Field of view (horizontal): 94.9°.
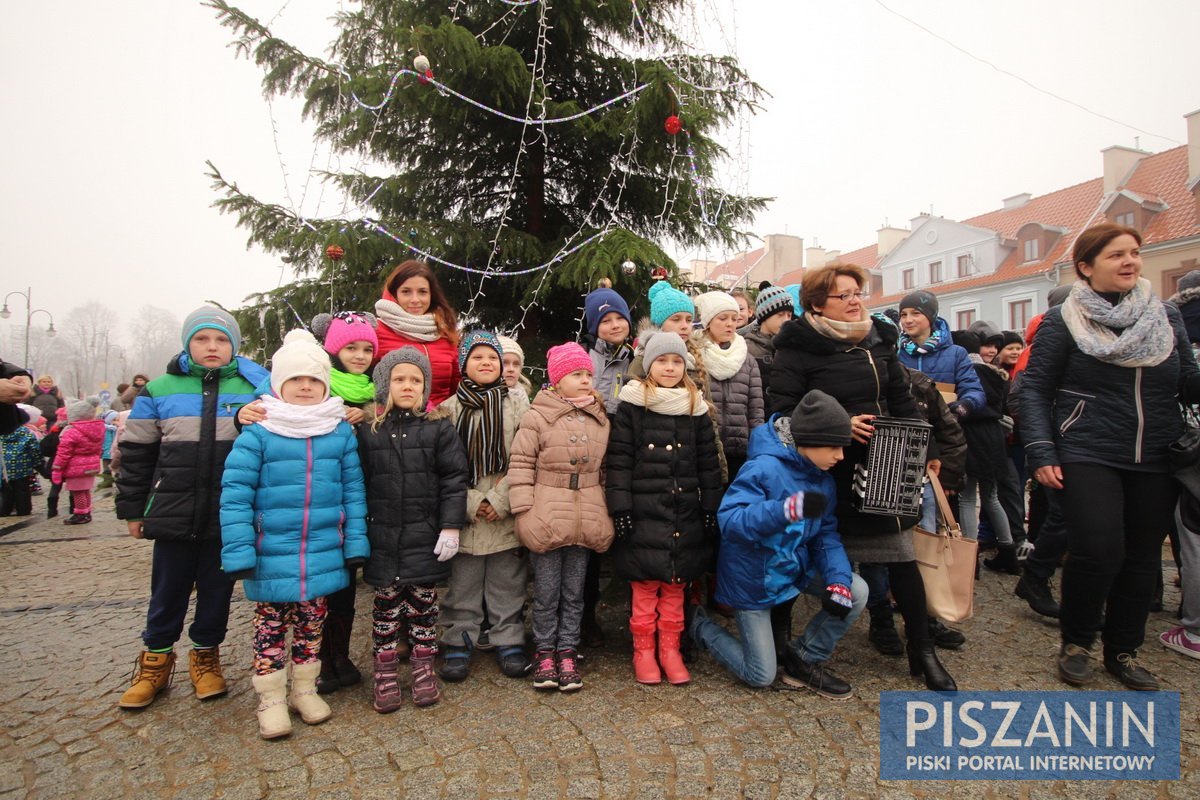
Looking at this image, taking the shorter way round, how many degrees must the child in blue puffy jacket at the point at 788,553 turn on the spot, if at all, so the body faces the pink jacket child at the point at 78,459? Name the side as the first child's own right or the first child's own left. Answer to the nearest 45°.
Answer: approximately 135° to the first child's own right

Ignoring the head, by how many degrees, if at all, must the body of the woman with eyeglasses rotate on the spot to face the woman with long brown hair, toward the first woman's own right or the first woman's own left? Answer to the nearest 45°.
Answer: approximately 135° to the first woman's own right

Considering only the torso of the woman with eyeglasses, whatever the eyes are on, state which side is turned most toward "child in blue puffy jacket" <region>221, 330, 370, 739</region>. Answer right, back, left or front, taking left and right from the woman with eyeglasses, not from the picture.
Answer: right
